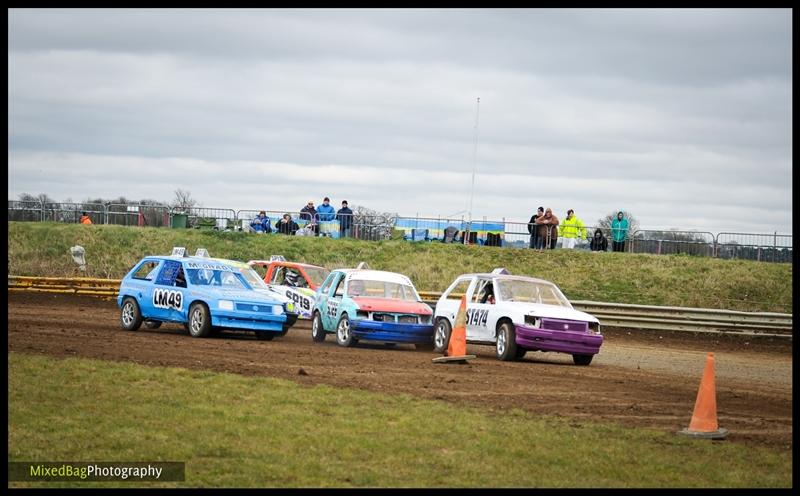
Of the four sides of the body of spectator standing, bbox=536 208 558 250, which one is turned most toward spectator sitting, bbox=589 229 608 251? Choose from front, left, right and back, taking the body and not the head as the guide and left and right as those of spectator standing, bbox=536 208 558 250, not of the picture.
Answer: left

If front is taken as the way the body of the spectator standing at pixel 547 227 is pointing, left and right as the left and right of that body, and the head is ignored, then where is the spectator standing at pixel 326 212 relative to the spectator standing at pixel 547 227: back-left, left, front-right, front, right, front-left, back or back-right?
right

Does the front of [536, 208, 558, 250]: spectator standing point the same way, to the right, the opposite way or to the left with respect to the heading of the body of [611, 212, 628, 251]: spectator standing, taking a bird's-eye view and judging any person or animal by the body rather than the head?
the same way

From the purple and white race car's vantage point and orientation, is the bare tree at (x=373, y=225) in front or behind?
behind

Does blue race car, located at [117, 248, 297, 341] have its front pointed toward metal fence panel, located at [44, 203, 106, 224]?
no

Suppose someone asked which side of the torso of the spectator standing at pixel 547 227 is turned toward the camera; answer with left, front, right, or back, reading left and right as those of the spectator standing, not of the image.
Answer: front

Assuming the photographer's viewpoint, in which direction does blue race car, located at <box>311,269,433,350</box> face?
facing the viewer and to the right of the viewer

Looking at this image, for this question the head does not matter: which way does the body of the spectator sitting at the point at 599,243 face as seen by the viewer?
toward the camera

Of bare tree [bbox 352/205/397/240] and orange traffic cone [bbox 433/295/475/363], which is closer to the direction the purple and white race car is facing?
the orange traffic cone

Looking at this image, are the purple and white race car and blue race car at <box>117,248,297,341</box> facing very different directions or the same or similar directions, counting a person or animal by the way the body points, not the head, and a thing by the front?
same or similar directions

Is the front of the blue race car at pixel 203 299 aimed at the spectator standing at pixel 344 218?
no

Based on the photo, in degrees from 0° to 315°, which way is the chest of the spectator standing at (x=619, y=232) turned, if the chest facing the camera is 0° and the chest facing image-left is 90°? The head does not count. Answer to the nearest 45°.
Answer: approximately 0°

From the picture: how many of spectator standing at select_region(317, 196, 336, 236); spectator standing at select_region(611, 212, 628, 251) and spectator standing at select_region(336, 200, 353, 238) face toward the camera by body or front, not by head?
3

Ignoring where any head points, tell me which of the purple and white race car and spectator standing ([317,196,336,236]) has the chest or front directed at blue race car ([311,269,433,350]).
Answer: the spectator standing

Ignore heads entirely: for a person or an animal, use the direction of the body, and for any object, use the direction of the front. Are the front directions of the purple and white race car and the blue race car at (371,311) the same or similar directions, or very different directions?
same or similar directions

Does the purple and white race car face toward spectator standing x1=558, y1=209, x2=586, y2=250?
no

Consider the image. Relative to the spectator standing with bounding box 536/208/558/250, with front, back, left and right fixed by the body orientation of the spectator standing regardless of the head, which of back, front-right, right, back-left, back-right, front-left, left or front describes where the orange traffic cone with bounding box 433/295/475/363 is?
front

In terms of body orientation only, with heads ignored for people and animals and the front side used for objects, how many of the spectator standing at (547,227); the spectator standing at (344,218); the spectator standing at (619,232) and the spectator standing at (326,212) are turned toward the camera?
4

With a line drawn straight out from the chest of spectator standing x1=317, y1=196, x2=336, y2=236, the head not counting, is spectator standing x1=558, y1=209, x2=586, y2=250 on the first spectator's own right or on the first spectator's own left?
on the first spectator's own left

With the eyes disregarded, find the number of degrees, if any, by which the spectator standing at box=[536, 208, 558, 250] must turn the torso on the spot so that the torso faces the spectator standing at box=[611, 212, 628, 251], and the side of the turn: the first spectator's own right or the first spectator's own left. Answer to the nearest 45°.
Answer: approximately 90° to the first spectator's own left
